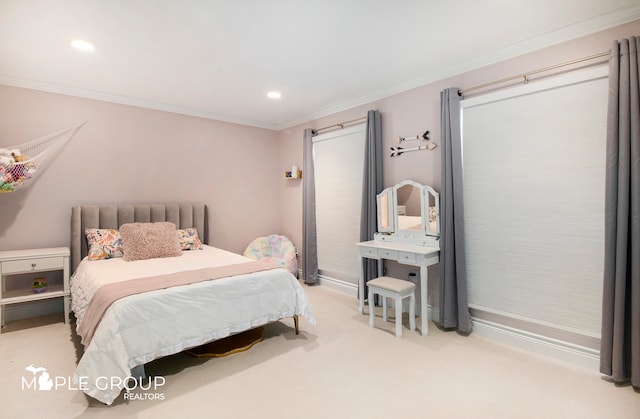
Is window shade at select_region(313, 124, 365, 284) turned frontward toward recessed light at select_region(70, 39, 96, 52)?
yes

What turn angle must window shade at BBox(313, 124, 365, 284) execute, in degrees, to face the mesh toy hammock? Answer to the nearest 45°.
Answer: approximately 45° to its right

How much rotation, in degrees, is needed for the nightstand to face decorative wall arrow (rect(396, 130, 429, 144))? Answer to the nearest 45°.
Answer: approximately 45° to its left

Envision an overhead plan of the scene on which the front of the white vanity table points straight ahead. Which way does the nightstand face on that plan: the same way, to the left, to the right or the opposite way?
to the left

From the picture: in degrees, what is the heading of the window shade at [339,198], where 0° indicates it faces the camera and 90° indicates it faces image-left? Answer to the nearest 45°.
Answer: approximately 45°

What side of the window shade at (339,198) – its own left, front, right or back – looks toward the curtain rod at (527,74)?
left

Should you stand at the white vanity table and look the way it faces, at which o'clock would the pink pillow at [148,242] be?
The pink pillow is roughly at 1 o'clock from the white vanity table.

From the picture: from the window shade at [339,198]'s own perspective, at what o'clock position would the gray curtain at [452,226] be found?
The gray curtain is roughly at 9 o'clock from the window shade.

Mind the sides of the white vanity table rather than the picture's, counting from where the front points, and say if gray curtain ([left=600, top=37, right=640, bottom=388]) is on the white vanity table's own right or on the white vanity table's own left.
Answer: on the white vanity table's own left

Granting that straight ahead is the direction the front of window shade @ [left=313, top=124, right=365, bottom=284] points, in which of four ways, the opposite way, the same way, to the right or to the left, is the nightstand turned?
to the left

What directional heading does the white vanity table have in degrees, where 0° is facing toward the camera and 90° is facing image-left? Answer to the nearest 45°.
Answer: approximately 45°

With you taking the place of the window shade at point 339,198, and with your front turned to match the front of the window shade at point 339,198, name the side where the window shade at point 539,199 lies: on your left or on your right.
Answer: on your left
